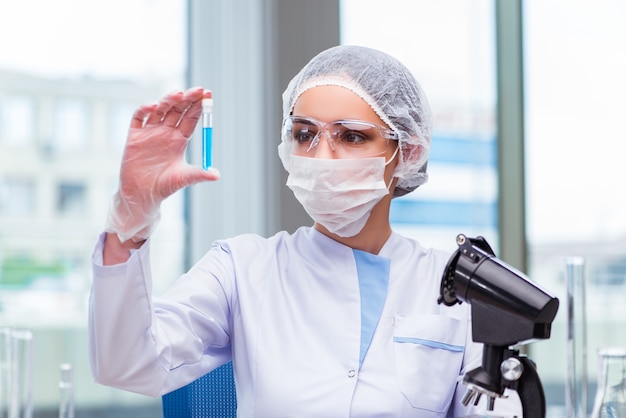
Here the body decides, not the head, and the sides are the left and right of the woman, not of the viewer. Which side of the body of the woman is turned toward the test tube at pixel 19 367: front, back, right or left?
right

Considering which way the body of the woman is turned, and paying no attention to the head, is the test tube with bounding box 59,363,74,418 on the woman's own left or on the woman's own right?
on the woman's own right

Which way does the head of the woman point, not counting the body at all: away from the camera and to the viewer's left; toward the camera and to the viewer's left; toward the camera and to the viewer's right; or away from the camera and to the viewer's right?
toward the camera and to the viewer's left

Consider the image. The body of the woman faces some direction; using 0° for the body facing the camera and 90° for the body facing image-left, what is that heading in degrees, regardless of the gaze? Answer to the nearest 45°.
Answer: approximately 0°
